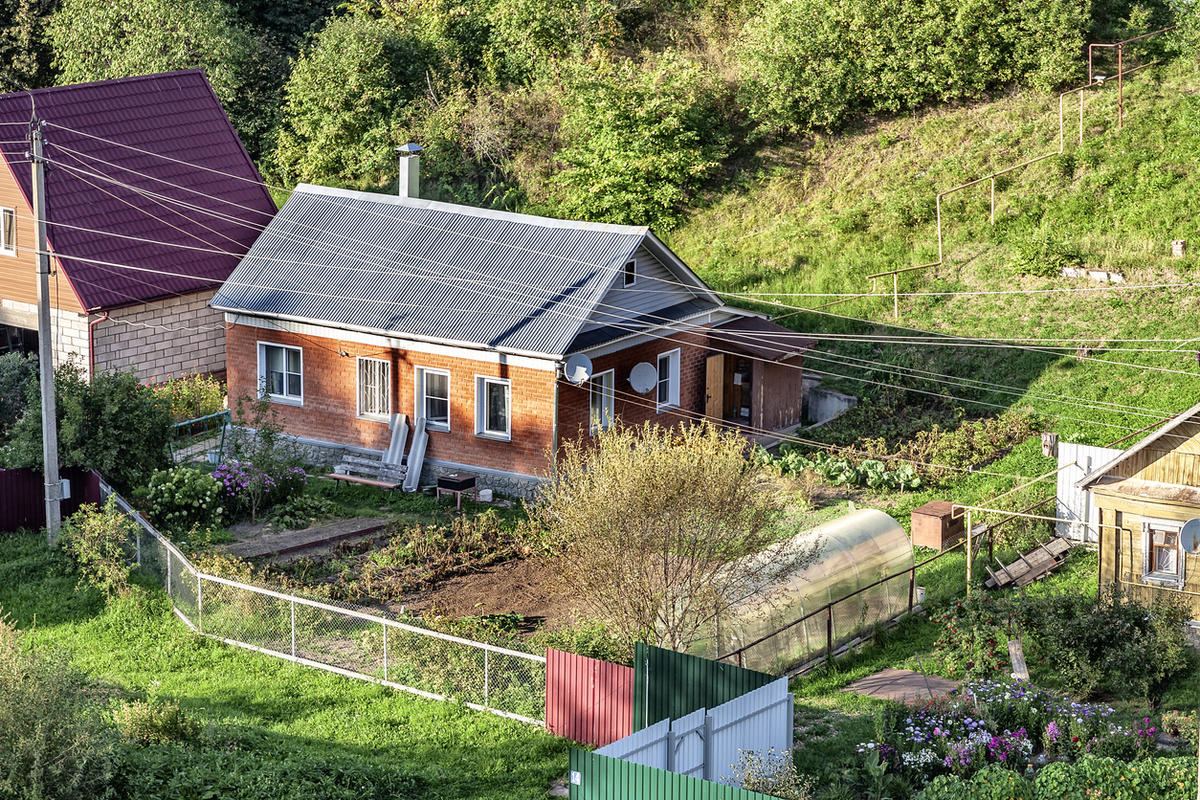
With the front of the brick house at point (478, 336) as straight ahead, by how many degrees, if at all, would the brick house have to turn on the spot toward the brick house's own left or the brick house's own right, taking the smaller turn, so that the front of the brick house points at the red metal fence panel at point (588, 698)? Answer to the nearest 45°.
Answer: approximately 45° to the brick house's own left

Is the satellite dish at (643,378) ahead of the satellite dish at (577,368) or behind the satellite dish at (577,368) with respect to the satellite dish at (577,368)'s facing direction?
behind

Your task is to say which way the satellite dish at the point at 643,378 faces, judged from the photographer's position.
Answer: facing the viewer

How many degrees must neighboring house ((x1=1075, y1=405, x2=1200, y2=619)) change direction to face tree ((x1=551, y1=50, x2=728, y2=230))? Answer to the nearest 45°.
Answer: approximately 90° to its right

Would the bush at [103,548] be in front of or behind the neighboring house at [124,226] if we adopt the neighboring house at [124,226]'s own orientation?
in front

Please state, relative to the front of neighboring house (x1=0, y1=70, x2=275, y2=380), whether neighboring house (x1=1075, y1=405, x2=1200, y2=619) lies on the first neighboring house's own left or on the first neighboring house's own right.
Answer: on the first neighboring house's own left

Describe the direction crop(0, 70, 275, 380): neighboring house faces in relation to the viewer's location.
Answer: facing the viewer and to the left of the viewer

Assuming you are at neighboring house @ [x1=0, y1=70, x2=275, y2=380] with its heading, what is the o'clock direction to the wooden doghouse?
The wooden doghouse is roughly at 9 o'clock from the neighboring house.

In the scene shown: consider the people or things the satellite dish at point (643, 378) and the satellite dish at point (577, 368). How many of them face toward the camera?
2

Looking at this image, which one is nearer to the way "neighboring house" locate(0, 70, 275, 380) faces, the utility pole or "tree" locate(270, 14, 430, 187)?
the utility pole

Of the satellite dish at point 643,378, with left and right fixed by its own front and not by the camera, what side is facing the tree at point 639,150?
back

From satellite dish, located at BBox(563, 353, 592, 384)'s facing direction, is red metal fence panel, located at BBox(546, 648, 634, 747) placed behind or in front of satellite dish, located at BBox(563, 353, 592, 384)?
in front

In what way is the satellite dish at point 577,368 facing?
toward the camera

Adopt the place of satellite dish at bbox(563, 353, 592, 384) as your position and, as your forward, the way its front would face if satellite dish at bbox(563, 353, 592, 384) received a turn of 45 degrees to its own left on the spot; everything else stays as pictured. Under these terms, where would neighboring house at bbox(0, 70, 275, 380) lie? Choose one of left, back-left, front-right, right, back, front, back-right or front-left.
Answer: back
